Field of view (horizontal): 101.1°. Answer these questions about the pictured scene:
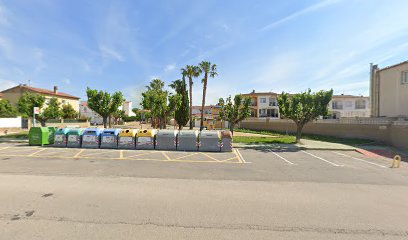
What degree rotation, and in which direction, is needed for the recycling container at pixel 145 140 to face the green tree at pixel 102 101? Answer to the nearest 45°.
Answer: approximately 135° to its right

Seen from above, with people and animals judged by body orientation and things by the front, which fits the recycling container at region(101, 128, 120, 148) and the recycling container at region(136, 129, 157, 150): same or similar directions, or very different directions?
same or similar directions

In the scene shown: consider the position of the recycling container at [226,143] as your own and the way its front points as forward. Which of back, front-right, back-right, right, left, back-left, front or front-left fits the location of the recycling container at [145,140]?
right

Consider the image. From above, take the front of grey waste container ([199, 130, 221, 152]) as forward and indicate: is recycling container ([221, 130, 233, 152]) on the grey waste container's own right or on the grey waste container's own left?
on the grey waste container's own left

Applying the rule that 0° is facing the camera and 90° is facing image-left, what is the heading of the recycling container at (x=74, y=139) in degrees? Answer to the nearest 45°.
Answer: approximately 0°

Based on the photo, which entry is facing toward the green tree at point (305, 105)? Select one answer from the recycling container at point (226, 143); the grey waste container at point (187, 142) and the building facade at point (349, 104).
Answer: the building facade

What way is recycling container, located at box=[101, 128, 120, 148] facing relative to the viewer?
toward the camera

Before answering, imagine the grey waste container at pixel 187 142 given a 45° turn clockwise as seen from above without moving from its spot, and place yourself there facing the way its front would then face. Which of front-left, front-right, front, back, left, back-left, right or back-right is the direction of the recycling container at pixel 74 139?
front-right

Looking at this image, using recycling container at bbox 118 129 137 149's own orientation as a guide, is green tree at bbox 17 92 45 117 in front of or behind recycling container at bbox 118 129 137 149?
behind

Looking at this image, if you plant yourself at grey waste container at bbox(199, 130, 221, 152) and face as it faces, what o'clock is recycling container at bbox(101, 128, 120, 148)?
recycling container at bbox(101, 128, 120, 148) is roughly at 3 o'clock from grey waste container at bbox(199, 130, 221, 152).

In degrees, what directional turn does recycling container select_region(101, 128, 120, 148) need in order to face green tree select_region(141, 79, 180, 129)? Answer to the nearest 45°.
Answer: approximately 135° to its left

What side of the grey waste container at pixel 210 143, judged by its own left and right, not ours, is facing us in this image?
front

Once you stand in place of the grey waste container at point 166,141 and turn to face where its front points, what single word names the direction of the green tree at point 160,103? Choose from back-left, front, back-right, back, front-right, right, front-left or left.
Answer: back

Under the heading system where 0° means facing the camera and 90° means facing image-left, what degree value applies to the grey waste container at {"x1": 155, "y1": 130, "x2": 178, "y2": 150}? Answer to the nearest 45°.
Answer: approximately 0°

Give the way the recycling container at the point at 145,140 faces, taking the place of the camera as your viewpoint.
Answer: facing the viewer

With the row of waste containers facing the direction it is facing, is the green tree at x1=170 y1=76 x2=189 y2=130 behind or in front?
behind

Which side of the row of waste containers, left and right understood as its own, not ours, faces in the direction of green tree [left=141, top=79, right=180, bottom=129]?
back
